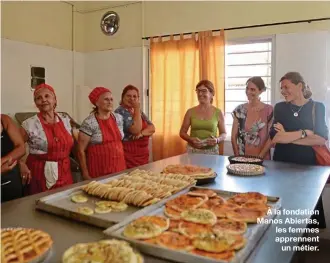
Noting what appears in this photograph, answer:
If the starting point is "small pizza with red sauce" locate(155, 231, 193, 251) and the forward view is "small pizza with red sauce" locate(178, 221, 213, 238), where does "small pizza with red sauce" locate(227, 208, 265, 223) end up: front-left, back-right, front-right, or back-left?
front-right

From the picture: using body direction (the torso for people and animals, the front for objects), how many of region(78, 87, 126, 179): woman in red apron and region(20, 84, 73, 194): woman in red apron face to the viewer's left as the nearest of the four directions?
0

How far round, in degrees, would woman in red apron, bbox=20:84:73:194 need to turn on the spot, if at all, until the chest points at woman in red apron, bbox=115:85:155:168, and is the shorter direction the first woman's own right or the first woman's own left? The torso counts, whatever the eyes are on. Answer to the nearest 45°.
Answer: approximately 90° to the first woman's own left

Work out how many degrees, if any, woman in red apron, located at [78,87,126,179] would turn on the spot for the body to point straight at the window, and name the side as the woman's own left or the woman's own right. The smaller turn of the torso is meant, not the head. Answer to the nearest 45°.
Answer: approximately 90° to the woman's own left

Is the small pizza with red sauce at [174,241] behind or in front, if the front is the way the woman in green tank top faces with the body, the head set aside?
in front

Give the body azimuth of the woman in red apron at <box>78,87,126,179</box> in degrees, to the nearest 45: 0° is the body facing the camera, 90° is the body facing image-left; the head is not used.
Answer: approximately 315°

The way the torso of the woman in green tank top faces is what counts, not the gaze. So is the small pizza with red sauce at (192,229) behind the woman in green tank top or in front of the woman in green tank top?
in front

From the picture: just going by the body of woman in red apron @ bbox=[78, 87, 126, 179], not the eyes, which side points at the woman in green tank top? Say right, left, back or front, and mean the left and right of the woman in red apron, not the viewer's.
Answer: left

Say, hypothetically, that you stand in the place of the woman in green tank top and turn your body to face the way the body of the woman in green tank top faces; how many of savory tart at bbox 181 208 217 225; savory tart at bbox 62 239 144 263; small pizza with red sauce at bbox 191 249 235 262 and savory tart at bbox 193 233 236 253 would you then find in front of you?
4

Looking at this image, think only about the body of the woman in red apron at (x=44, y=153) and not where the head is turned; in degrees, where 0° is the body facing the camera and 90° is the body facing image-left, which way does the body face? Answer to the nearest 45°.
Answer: approximately 315°

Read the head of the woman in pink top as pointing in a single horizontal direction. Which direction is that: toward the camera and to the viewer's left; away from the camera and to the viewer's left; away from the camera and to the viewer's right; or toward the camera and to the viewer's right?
toward the camera and to the viewer's left

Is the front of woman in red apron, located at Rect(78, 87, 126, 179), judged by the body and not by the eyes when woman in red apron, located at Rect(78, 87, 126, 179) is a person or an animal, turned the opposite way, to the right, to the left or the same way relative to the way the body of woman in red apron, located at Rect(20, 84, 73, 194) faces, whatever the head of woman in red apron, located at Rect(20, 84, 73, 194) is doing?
the same way

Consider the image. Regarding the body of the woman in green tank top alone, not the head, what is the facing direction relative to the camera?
toward the camera

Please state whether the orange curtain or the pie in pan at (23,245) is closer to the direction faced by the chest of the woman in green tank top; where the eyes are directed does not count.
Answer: the pie in pan

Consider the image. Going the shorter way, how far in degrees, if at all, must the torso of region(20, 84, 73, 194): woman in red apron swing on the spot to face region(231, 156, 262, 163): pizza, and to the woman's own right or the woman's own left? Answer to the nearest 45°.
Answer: approximately 45° to the woman's own left

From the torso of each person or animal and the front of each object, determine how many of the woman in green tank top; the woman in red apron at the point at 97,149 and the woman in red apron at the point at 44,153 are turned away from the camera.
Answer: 0
